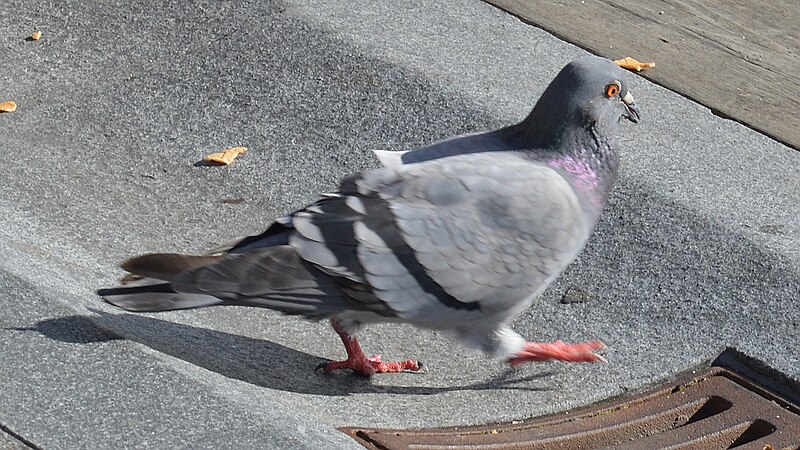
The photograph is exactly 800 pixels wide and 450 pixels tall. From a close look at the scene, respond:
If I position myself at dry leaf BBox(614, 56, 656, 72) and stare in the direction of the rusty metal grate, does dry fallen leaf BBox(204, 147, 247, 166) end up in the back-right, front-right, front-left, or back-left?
front-right

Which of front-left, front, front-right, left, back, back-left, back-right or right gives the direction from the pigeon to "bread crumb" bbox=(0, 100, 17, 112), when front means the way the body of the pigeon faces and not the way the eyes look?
back-left

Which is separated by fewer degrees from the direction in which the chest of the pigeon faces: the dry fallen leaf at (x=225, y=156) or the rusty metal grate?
the rusty metal grate

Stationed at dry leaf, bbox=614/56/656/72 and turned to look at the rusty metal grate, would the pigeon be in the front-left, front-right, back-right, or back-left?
front-right

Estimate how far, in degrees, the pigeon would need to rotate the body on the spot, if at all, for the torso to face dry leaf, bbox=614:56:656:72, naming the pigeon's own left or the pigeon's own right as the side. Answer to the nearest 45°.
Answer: approximately 45° to the pigeon's own left

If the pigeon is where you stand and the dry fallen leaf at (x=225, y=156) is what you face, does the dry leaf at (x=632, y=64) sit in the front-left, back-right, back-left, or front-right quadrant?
front-right

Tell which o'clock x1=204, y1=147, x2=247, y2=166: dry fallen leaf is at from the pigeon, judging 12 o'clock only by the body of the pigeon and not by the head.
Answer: The dry fallen leaf is roughly at 8 o'clock from the pigeon.

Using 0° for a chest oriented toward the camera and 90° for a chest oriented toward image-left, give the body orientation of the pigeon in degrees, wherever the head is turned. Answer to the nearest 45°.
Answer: approximately 270°

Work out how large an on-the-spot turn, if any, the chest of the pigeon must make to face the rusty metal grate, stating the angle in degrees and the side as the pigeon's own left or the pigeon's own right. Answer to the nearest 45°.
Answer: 0° — it already faces it

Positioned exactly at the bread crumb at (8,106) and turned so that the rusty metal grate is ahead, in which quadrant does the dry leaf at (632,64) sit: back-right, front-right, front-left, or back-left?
front-left

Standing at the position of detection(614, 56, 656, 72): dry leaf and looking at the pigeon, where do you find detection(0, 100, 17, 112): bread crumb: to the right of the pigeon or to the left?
right

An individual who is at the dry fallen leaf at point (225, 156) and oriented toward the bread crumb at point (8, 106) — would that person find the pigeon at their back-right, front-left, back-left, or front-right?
back-left

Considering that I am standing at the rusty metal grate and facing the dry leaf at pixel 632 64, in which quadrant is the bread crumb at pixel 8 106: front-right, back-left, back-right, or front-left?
front-left

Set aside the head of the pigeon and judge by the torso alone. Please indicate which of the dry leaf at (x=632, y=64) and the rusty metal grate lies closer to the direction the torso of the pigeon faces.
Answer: the rusty metal grate

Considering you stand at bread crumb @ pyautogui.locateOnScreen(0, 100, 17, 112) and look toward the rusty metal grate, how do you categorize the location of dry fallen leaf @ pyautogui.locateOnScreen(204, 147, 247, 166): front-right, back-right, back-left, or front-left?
front-left
